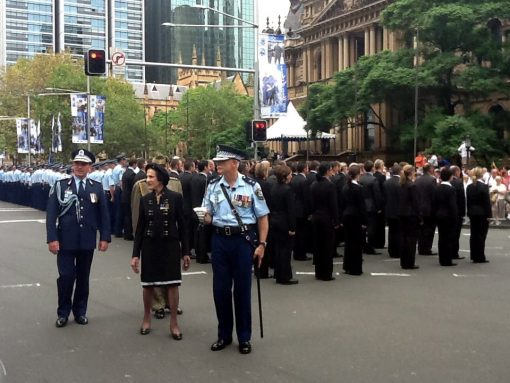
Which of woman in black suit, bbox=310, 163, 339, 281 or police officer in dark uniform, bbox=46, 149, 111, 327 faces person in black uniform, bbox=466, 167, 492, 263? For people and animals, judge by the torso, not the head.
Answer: the woman in black suit

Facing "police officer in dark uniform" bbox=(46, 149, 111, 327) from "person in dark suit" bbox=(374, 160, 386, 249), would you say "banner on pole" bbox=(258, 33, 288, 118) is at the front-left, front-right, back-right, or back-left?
back-right

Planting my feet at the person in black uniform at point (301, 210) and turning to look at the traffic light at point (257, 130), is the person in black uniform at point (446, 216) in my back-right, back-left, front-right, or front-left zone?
back-right
